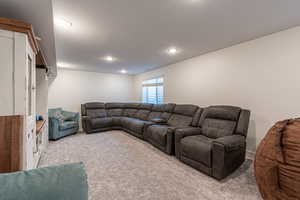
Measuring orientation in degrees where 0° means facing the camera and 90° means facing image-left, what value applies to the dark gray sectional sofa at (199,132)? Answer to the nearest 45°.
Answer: approximately 45°

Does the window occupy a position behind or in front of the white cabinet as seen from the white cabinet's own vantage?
in front

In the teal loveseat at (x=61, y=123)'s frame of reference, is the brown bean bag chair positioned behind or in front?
in front

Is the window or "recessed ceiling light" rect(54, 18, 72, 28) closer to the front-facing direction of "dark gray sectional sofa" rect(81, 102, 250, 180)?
the recessed ceiling light

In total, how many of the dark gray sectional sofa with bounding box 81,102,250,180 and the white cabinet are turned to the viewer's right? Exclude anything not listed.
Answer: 1

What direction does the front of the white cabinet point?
to the viewer's right

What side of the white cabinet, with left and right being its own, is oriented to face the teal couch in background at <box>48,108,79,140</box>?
left

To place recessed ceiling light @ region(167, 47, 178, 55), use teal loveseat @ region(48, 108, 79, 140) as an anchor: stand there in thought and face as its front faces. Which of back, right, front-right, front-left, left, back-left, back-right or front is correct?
front

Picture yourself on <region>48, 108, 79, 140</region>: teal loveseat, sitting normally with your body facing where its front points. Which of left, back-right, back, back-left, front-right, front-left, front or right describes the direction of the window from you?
front-left

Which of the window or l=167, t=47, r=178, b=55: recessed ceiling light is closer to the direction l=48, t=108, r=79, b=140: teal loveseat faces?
the recessed ceiling light

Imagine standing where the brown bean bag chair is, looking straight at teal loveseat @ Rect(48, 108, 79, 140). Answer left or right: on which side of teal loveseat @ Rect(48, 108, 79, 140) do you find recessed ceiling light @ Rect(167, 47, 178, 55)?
right

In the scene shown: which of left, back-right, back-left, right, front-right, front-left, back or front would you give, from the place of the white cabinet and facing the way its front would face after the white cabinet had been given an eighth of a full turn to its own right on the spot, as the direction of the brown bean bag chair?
front

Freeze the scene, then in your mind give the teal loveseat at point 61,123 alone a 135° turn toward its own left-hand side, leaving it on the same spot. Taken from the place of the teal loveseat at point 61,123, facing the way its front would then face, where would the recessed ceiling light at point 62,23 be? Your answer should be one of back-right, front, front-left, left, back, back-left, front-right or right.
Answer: back

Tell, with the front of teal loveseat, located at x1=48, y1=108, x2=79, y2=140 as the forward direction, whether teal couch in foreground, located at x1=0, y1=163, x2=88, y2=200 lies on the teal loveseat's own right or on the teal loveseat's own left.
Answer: on the teal loveseat's own right

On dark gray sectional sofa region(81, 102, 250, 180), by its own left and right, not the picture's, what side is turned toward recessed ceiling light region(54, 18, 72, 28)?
front

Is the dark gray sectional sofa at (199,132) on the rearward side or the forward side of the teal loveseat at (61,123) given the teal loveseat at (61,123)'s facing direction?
on the forward side
